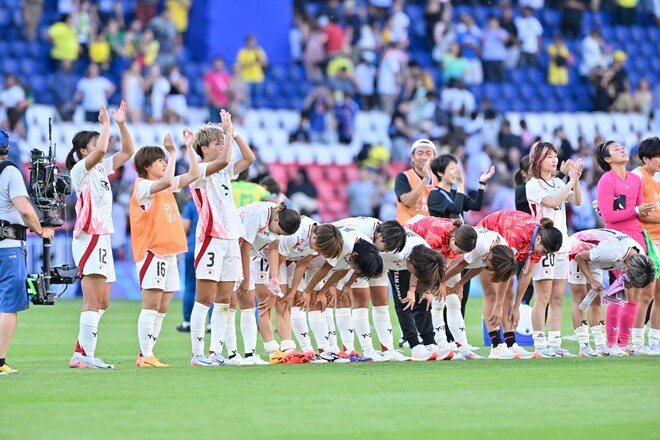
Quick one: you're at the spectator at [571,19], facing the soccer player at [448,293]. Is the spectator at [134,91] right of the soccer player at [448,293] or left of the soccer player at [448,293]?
right

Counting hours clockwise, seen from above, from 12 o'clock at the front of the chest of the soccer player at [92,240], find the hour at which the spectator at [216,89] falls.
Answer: The spectator is roughly at 8 o'clock from the soccer player.

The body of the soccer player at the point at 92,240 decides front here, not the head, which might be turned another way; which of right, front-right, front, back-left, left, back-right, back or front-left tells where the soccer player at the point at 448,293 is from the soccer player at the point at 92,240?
front-left

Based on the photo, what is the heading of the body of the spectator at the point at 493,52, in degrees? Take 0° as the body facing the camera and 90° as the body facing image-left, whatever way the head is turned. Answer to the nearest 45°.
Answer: approximately 0°

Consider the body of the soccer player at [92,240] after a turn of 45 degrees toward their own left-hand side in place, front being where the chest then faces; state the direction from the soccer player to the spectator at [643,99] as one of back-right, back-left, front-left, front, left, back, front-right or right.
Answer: front-left

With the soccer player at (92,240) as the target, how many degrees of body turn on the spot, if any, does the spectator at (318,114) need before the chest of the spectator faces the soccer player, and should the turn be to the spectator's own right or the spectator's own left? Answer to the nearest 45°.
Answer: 0° — they already face them

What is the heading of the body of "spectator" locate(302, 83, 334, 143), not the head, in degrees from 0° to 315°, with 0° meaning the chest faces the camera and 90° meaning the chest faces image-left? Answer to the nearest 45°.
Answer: approximately 0°

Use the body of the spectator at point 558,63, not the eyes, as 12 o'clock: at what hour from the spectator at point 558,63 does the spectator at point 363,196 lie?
the spectator at point 363,196 is roughly at 1 o'clock from the spectator at point 558,63.
